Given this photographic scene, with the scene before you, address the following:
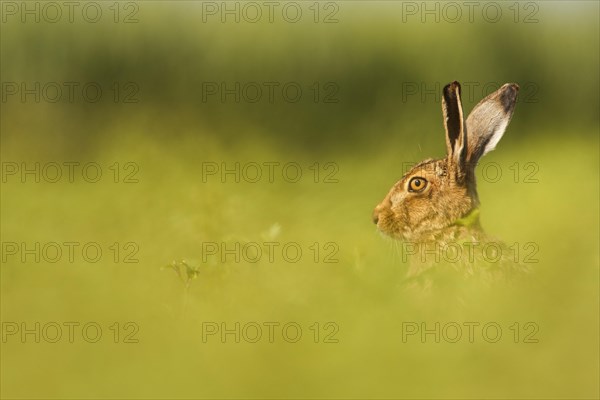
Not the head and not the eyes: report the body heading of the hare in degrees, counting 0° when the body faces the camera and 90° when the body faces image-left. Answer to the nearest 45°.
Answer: approximately 90°
